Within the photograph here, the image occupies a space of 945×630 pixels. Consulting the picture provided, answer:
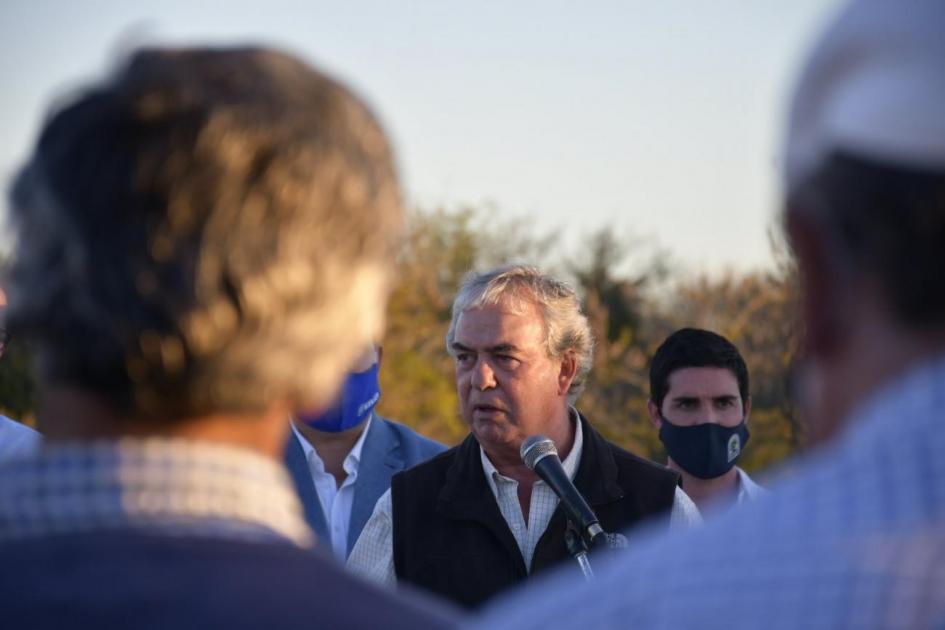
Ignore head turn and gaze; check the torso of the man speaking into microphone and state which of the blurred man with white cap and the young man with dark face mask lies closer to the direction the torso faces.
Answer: the blurred man with white cap

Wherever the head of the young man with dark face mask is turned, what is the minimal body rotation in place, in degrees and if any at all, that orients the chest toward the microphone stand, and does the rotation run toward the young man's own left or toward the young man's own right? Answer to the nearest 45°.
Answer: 0° — they already face it

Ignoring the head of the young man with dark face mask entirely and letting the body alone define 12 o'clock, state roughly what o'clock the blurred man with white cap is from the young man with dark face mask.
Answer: The blurred man with white cap is roughly at 12 o'clock from the young man with dark face mask.

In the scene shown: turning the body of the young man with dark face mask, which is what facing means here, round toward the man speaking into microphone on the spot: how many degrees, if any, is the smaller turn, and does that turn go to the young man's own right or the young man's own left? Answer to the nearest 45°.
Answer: approximately 45° to the young man's own right

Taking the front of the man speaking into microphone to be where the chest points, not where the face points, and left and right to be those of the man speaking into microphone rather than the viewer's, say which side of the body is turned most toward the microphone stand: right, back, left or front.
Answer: front

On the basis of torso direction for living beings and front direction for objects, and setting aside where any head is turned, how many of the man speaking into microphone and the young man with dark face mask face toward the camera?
2

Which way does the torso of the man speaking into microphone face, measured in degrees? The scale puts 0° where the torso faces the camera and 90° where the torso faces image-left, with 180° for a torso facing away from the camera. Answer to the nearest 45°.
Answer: approximately 0°

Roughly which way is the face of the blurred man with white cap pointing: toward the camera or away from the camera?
away from the camera

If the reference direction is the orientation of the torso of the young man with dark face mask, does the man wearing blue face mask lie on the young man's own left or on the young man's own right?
on the young man's own right
